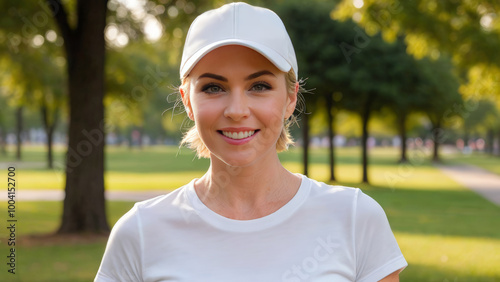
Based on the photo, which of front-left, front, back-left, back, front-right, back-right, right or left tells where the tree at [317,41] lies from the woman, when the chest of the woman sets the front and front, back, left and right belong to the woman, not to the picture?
back

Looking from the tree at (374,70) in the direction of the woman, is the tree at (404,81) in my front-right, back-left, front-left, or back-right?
back-left

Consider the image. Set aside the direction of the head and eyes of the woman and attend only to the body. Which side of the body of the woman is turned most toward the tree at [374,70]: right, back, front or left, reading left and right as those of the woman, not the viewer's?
back

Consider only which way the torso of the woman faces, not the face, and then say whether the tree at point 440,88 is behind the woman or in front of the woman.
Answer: behind

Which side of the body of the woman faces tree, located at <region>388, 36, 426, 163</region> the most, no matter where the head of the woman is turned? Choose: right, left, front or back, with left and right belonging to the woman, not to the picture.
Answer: back

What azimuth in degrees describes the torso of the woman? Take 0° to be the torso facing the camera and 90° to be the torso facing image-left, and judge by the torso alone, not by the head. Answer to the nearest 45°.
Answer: approximately 0°
